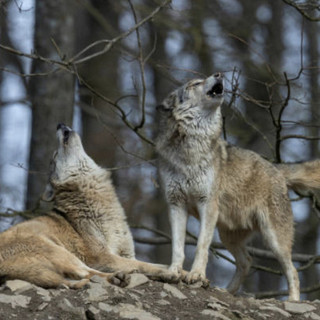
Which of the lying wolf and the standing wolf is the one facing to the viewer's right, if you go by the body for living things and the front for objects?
the lying wolf

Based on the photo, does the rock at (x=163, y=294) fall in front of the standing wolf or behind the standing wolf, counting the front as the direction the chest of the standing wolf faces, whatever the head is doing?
in front

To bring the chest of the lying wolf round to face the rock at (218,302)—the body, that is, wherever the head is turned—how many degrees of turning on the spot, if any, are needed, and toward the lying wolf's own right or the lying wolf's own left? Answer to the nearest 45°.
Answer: approximately 45° to the lying wolf's own right

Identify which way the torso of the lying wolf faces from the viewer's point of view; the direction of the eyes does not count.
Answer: to the viewer's right

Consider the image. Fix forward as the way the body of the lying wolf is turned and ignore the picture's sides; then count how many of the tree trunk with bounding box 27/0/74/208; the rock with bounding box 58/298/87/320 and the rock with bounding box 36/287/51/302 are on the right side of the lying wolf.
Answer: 2

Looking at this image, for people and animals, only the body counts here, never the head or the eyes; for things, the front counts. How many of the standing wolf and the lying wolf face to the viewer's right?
1

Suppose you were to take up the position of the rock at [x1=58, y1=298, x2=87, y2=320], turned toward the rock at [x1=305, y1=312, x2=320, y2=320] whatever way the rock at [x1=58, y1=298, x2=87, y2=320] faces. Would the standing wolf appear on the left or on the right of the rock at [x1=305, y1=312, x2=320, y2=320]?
left

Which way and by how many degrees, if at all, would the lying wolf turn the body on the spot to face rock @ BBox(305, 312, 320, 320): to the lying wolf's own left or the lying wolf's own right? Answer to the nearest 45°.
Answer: approximately 45° to the lying wolf's own right

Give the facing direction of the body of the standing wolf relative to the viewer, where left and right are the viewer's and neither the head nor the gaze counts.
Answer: facing the viewer and to the left of the viewer

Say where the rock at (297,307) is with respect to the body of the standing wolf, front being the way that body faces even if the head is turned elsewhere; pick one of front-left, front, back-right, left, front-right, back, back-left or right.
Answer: left

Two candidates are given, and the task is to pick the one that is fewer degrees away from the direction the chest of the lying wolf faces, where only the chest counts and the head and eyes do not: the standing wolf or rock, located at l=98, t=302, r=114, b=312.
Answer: the standing wolf

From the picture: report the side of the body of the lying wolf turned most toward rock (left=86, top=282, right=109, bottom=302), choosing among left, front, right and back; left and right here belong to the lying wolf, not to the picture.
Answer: right

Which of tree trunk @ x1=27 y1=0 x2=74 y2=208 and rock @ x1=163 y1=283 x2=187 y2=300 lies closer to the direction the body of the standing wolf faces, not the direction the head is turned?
the rock

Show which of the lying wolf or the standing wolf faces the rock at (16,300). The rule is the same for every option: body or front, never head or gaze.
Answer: the standing wolf

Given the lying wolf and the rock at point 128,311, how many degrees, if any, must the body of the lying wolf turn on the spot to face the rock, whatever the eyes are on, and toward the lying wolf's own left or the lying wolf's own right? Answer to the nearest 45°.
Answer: approximately 90° to the lying wolf's own right
